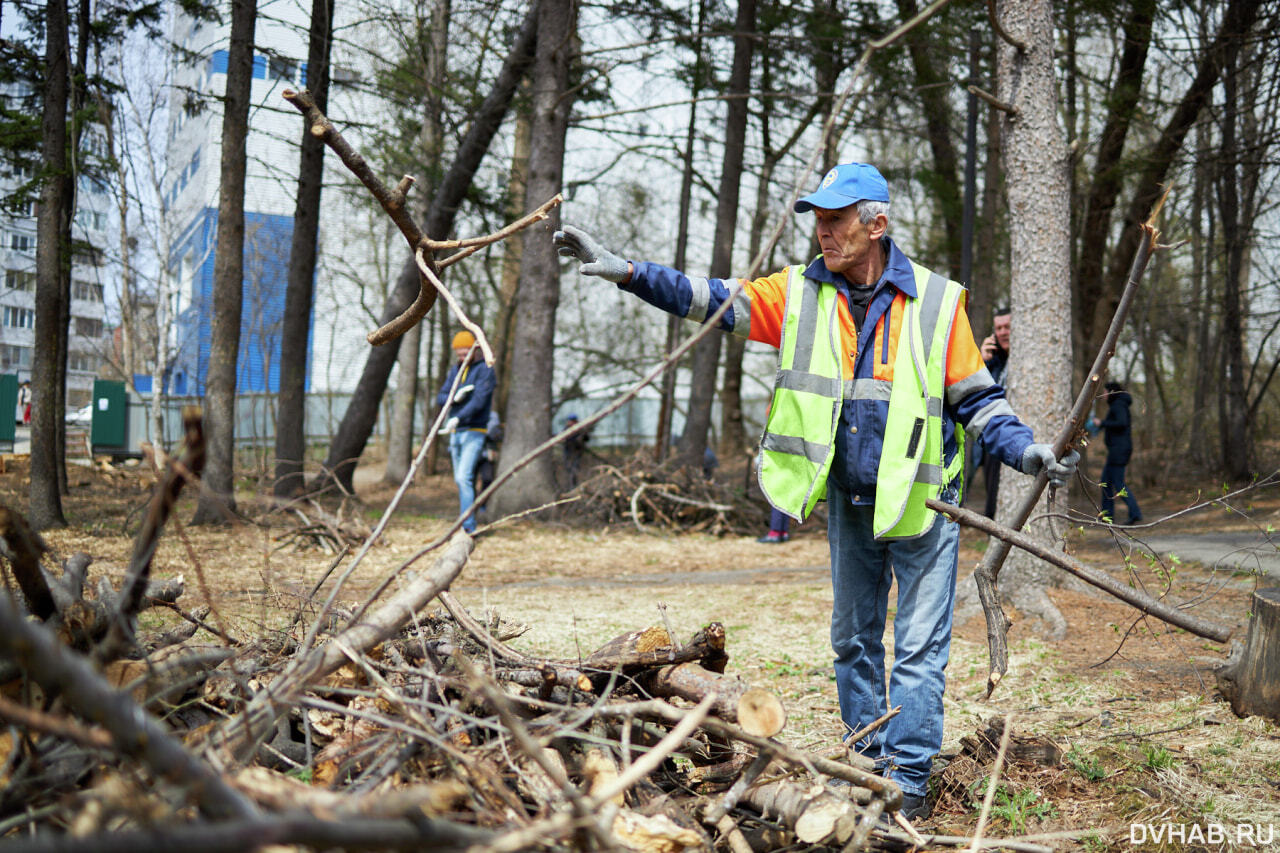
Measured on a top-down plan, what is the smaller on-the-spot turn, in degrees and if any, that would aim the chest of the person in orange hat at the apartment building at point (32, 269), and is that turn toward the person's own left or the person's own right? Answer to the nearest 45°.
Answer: approximately 90° to the person's own right

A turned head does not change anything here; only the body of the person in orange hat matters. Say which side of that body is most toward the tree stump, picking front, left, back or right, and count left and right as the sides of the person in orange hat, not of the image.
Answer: left

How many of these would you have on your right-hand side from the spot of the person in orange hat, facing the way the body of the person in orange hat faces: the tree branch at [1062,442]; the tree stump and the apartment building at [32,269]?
1

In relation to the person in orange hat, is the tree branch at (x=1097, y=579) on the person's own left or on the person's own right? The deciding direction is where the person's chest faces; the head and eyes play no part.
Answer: on the person's own left

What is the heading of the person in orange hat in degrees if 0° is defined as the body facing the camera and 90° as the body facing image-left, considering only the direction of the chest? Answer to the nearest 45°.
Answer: approximately 45°

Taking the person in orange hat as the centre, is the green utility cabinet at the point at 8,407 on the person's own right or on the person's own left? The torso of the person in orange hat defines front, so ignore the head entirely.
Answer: on the person's own right

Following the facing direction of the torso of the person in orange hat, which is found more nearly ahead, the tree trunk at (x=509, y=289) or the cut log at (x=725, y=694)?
the cut log

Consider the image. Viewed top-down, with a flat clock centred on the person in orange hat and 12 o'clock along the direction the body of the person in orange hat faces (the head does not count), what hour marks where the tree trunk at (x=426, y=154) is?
The tree trunk is roughly at 4 o'clock from the person in orange hat.

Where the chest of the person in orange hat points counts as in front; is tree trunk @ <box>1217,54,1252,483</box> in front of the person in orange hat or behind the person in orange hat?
behind

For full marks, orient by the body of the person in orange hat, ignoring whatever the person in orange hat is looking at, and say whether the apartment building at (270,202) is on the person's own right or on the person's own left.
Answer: on the person's own right

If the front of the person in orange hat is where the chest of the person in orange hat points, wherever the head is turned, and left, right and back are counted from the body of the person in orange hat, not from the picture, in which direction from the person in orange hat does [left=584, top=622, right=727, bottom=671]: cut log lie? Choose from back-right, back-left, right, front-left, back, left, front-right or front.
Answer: front-left

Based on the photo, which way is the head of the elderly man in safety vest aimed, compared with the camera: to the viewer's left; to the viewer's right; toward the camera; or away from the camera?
to the viewer's left
